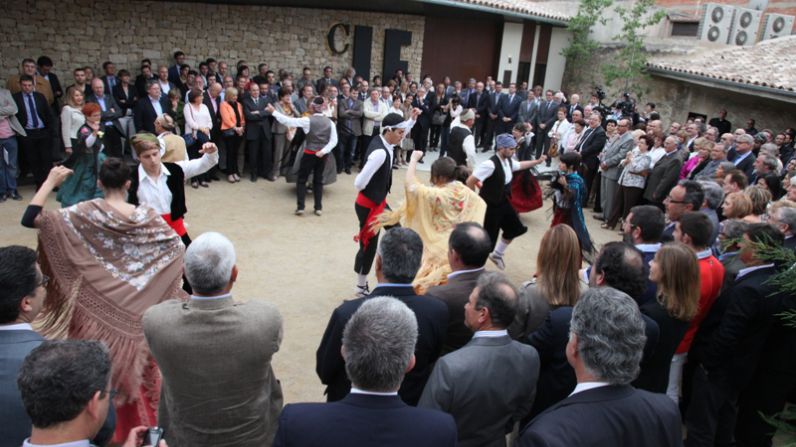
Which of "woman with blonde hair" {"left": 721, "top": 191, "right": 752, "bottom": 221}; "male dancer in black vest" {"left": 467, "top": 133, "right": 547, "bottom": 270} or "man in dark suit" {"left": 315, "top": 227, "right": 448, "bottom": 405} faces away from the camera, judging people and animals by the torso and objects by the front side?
the man in dark suit

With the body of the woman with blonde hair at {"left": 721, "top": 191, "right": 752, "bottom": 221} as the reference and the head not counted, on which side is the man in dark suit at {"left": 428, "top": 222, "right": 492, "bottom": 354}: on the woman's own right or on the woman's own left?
on the woman's own left

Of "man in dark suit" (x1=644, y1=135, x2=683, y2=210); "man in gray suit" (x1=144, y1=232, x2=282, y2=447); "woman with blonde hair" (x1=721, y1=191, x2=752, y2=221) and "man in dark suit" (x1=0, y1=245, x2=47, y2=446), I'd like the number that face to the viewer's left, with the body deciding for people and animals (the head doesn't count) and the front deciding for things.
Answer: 2

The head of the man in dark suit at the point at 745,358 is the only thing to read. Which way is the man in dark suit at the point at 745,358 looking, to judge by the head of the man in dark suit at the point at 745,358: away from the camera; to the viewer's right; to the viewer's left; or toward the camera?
to the viewer's left

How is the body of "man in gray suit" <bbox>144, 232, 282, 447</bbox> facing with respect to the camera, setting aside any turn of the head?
away from the camera

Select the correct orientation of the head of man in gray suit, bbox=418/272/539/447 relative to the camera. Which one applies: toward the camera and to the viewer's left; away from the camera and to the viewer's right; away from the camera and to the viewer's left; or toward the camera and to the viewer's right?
away from the camera and to the viewer's left

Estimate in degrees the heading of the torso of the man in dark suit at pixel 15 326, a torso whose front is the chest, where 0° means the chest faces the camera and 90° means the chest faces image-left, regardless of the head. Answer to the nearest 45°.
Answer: approximately 225°

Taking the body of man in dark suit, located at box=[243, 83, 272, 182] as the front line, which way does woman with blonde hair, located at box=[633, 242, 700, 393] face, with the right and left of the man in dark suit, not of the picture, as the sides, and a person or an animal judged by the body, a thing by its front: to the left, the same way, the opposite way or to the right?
the opposite way

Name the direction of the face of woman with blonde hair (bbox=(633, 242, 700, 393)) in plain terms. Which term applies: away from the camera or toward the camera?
away from the camera

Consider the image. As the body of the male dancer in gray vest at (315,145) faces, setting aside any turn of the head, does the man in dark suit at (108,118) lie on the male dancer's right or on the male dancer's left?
on the male dancer's left
